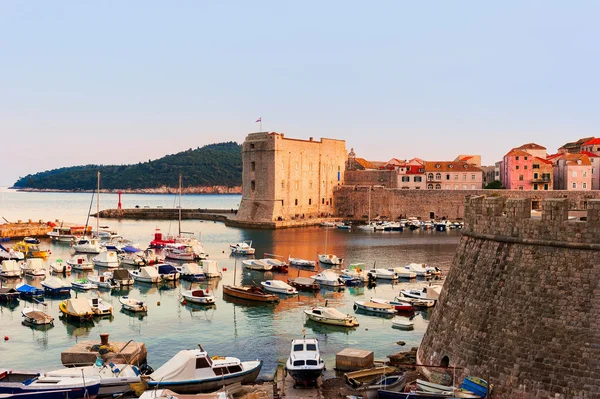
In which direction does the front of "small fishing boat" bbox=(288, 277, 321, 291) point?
to the viewer's left

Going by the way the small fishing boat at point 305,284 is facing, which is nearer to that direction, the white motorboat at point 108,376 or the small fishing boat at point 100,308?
the small fishing boat

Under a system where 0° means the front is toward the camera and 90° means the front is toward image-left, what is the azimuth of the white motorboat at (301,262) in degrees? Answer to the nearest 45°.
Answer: approximately 90°

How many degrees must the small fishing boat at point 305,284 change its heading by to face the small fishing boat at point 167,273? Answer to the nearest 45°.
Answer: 0° — it already faces it

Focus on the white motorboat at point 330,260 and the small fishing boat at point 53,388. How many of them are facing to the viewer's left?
1
